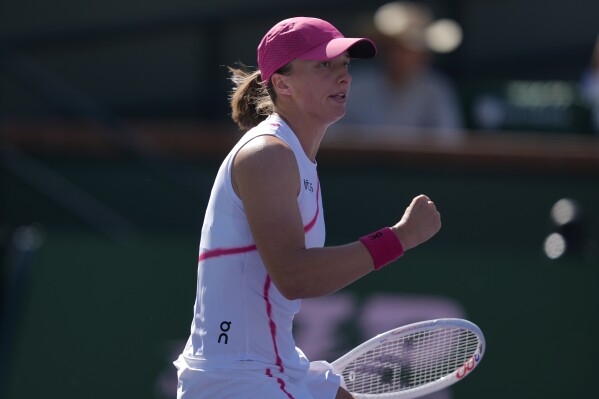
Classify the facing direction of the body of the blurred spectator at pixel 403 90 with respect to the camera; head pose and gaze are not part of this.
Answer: toward the camera

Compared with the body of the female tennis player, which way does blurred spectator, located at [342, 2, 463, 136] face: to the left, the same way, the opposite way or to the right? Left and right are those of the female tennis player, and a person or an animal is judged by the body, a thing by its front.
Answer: to the right

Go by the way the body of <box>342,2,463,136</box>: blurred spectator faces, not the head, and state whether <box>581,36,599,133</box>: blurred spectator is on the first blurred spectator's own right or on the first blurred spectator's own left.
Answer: on the first blurred spectator's own left

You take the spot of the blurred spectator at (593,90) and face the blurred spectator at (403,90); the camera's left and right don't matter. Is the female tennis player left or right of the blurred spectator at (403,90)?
left

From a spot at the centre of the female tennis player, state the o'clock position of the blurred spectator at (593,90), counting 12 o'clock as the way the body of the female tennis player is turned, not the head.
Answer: The blurred spectator is roughly at 10 o'clock from the female tennis player.

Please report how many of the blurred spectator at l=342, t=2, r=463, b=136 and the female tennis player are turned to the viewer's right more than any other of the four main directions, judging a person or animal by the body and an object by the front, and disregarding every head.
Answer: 1

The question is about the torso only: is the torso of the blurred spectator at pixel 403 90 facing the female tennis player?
yes

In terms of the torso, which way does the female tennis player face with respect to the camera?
to the viewer's right

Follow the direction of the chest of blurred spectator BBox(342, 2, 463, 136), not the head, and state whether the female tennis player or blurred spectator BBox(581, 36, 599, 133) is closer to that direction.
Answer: the female tennis player

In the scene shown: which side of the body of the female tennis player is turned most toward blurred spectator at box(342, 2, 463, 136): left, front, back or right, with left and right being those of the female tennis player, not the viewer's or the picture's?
left
